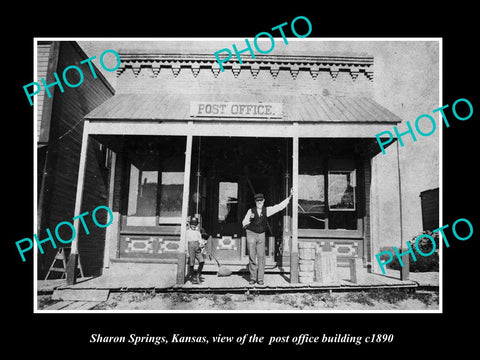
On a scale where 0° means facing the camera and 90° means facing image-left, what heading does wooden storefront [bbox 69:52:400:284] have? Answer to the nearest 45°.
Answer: approximately 0°

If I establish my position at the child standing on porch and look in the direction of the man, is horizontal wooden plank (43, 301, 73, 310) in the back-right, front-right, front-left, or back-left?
back-right

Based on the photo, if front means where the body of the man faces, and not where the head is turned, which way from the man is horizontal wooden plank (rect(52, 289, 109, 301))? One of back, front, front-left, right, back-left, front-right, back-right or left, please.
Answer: right

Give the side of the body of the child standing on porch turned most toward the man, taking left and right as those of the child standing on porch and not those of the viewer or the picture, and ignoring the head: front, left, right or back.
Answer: left

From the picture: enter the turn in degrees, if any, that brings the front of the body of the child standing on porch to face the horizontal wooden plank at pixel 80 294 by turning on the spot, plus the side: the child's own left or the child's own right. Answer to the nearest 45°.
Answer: approximately 90° to the child's own right

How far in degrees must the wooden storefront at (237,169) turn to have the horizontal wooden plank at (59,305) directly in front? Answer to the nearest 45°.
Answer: approximately 45° to its right

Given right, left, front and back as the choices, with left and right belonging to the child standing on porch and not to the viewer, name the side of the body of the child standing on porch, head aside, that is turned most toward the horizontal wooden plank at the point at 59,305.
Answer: right

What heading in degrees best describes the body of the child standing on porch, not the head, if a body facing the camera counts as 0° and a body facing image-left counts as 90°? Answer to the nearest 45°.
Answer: approximately 0°

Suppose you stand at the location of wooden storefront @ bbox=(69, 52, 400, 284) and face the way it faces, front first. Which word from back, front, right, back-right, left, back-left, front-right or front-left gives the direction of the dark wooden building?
right

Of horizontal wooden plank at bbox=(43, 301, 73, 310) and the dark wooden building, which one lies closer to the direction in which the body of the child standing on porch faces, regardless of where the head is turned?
the horizontal wooden plank
